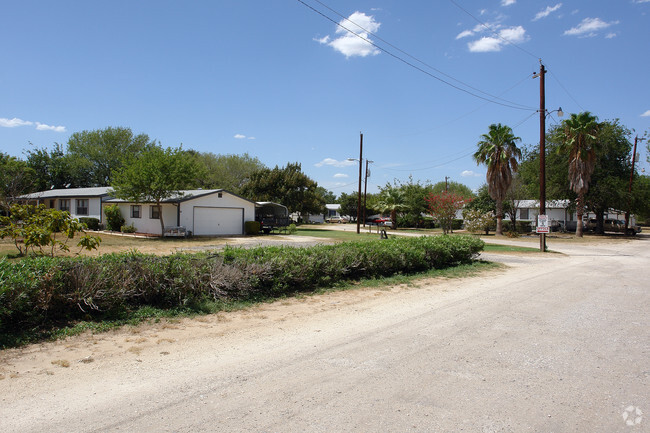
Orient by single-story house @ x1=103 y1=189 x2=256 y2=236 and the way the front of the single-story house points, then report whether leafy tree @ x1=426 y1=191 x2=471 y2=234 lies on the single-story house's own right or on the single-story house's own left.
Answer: on the single-story house's own left

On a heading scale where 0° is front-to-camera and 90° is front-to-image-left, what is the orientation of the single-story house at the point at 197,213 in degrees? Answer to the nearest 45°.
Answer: approximately 0°

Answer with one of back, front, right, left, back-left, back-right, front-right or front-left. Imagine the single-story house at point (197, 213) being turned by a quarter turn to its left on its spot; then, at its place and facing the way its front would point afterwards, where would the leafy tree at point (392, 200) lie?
front

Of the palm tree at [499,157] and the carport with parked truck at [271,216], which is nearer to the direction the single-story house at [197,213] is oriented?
the palm tree

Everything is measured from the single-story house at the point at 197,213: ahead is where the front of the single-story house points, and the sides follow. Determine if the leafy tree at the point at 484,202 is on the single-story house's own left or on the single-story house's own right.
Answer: on the single-story house's own left

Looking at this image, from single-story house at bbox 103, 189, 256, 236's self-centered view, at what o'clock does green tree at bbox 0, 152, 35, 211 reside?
The green tree is roughly at 4 o'clock from the single-story house.

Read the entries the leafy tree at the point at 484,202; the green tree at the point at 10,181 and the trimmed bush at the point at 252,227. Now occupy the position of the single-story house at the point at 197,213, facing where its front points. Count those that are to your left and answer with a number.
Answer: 2

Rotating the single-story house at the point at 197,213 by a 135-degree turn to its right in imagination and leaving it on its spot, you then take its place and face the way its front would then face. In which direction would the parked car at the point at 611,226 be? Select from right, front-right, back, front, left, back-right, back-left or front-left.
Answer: back-right

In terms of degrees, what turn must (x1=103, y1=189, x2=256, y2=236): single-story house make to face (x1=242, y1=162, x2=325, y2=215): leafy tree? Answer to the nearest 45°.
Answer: approximately 135° to its left

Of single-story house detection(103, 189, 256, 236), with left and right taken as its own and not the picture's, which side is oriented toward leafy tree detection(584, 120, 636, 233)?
left

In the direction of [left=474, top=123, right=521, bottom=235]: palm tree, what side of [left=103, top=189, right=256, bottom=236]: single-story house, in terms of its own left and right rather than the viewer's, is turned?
left

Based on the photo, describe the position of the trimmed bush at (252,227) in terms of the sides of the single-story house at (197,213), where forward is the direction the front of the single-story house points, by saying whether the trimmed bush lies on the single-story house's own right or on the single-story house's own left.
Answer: on the single-story house's own left
